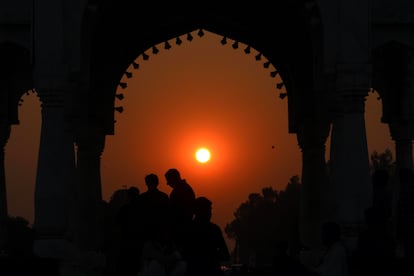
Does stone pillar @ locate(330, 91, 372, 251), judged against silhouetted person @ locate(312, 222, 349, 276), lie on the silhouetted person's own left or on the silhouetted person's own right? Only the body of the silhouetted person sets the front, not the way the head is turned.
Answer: on the silhouetted person's own right

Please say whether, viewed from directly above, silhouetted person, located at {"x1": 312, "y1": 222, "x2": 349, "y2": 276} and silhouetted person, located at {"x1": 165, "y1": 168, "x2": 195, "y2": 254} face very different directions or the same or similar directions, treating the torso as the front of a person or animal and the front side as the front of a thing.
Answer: same or similar directions

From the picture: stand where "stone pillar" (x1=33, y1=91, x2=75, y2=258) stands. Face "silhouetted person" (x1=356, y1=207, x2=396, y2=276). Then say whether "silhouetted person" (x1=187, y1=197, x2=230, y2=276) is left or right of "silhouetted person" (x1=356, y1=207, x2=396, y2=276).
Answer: right

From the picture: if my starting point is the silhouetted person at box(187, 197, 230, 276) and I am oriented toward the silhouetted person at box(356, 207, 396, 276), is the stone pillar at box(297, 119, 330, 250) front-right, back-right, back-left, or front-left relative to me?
front-left

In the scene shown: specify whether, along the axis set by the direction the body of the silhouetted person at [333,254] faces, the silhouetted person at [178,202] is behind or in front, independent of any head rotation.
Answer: in front
